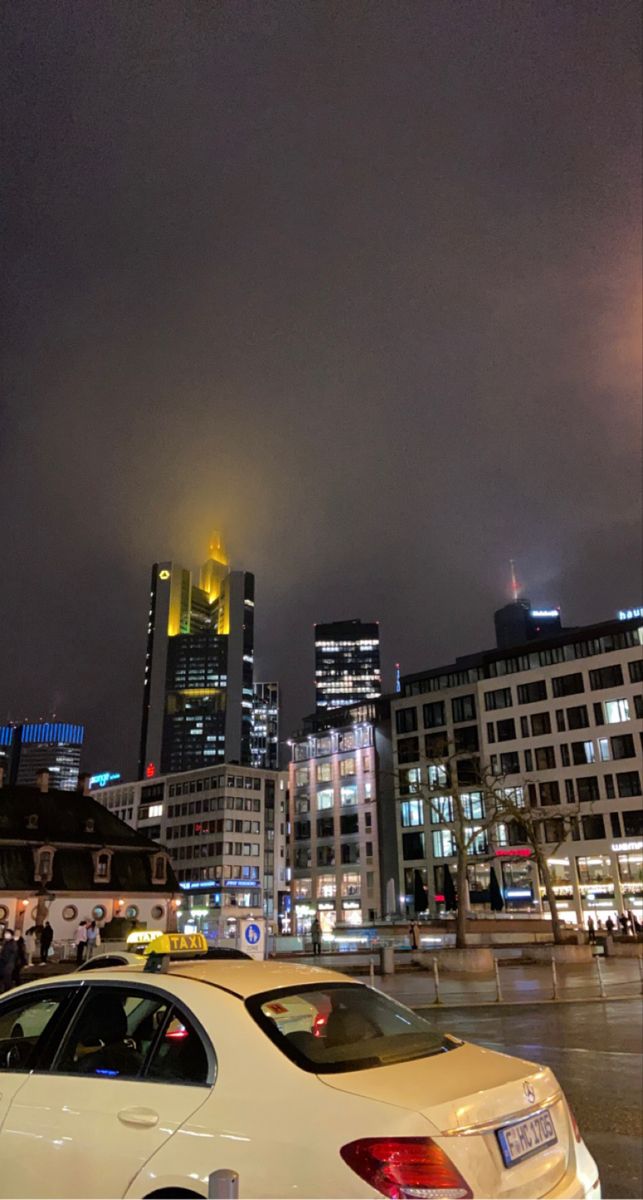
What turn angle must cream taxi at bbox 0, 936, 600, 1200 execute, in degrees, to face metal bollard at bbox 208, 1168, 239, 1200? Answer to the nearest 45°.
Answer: approximately 135° to its left

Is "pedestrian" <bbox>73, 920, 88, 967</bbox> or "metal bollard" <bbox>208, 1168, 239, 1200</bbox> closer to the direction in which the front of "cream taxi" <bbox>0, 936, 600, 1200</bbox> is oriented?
the pedestrian

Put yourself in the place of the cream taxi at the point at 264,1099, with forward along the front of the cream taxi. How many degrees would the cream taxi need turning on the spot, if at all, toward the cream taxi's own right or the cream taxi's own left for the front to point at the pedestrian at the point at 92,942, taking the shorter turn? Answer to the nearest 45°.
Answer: approximately 45° to the cream taxi's own right

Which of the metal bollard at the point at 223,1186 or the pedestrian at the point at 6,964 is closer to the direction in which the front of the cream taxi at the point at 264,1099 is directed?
the pedestrian

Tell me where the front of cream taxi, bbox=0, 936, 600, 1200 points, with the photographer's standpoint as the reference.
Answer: facing away from the viewer and to the left of the viewer

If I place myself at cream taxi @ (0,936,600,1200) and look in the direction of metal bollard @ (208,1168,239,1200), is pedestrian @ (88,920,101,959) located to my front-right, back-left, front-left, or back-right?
back-right

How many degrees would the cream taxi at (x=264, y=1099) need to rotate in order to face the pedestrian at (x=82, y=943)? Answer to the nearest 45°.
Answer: approximately 45° to its right

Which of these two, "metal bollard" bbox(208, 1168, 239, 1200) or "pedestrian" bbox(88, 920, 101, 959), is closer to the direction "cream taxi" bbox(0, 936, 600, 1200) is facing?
the pedestrian
